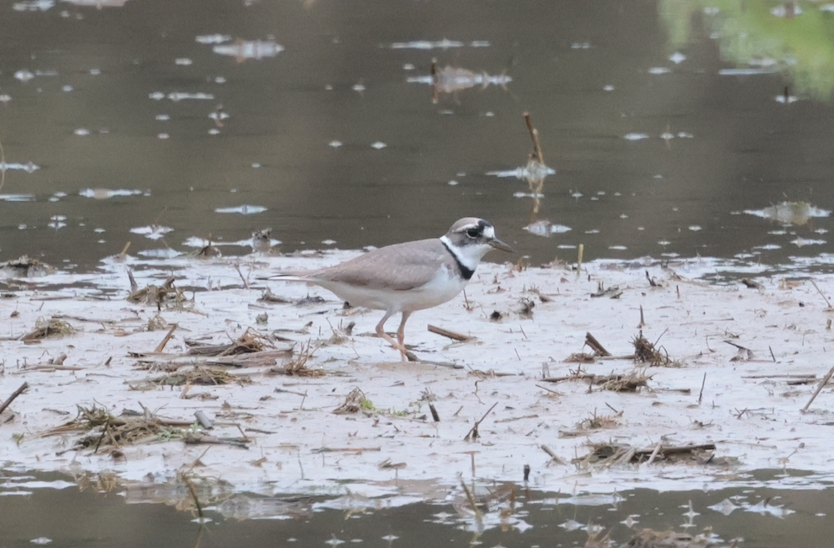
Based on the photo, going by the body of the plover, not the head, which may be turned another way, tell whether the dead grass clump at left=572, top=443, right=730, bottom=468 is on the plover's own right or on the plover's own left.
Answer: on the plover's own right

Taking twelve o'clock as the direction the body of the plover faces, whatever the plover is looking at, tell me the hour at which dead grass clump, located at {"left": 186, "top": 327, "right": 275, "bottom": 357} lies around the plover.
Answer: The dead grass clump is roughly at 5 o'clock from the plover.

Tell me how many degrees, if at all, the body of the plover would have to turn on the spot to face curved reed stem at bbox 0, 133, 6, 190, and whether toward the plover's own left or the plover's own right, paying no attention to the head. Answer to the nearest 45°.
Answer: approximately 135° to the plover's own left

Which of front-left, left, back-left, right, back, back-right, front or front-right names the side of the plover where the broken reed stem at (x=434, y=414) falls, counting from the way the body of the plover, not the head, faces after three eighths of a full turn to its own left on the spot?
back-left

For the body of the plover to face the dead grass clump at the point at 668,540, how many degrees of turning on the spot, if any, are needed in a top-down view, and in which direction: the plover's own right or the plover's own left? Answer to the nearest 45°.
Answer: approximately 90° to the plover's own right

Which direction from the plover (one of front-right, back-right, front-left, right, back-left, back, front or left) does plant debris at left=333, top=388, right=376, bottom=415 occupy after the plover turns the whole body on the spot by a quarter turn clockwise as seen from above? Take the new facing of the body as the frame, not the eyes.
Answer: front

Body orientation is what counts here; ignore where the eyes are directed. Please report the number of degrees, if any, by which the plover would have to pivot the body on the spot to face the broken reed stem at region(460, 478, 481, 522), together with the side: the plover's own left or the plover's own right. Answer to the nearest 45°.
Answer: approximately 90° to the plover's own right

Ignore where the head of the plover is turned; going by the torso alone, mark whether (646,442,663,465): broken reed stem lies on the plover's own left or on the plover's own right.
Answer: on the plover's own right

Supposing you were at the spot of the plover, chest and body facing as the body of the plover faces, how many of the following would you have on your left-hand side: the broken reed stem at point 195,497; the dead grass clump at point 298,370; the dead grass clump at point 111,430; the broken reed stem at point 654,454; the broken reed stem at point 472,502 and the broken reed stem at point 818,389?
0

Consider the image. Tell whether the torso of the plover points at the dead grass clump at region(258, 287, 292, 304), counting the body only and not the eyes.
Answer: no

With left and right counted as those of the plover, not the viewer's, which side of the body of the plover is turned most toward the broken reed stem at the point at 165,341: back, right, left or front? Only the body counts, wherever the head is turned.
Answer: back

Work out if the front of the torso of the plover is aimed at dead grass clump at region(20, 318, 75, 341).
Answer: no

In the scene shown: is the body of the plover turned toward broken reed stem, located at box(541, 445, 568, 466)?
no

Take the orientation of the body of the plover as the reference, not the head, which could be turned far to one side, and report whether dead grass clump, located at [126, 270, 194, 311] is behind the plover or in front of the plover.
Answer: behind

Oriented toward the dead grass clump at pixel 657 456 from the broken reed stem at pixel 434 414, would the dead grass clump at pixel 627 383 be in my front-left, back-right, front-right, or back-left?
front-left

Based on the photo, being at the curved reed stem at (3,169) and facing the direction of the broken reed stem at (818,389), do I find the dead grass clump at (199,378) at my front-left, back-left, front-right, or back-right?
front-right

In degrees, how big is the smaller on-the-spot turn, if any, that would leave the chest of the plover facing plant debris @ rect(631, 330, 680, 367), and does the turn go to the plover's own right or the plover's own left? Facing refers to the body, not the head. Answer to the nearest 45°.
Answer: approximately 45° to the plover's own right

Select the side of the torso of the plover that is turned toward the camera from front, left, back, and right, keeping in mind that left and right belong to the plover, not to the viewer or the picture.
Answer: right
